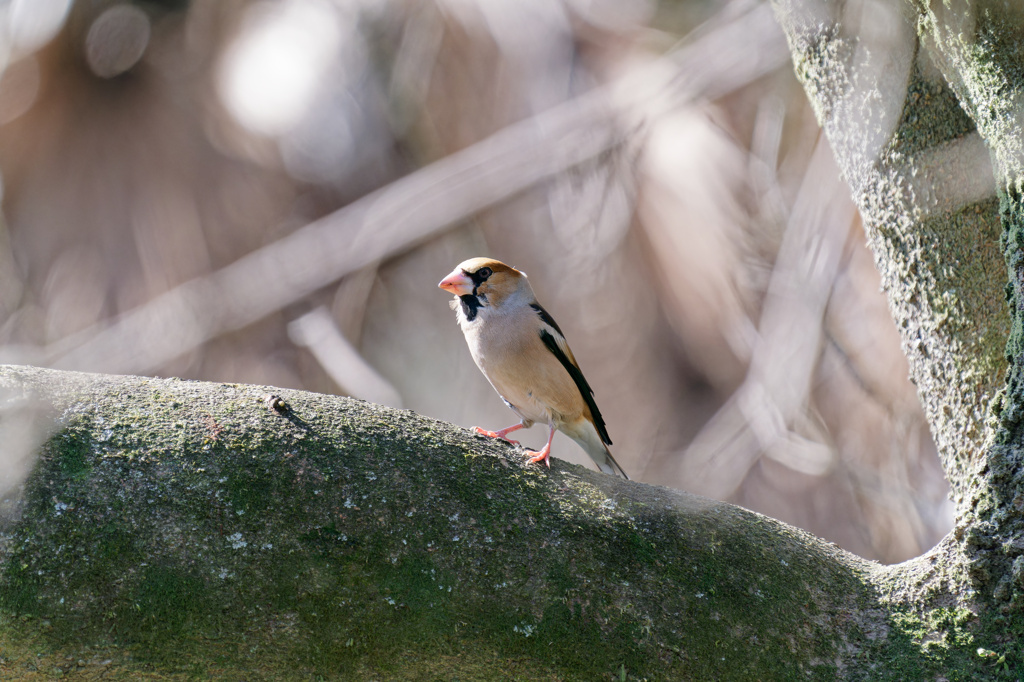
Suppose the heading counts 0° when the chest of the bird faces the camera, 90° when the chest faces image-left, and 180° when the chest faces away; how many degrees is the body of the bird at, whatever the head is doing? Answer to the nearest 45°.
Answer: approximately 45°
